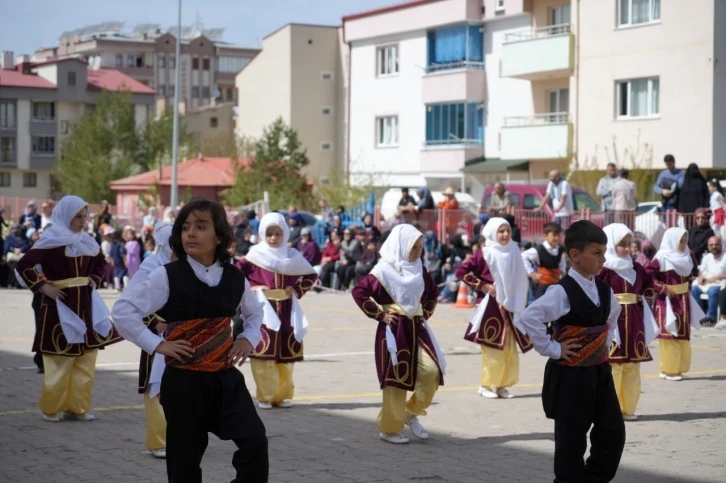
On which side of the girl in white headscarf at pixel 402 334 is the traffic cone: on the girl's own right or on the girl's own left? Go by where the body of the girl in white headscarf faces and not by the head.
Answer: on the girl's own left

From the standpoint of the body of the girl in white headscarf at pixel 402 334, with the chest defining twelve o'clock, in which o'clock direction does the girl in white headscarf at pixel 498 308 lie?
the girl in white headscarf at pixel 498 308 is roughly at 8 o'clock from the girl in white headscarf at pixel 402 334.

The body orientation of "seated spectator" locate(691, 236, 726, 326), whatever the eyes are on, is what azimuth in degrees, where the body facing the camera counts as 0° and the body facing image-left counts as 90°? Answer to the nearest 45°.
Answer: approximately 45°

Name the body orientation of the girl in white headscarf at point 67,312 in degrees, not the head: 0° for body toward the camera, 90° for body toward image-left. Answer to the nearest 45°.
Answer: approximately 315°

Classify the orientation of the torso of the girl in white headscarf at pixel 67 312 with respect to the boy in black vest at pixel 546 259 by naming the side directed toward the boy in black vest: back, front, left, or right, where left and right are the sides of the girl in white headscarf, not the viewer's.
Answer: left

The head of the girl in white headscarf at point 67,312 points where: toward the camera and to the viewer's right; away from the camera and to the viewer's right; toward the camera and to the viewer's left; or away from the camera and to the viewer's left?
toward the camera and to the viewer's right

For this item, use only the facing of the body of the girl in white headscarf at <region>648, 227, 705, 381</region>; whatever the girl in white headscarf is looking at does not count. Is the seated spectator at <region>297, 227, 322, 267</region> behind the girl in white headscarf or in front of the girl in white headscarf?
behind

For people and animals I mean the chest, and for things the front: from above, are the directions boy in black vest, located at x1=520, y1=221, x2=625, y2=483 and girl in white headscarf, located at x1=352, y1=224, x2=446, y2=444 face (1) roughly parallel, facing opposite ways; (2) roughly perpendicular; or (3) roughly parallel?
roughly parallel

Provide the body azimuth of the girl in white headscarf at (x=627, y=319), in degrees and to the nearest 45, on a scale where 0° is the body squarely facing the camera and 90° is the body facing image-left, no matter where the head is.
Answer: approximately 315°

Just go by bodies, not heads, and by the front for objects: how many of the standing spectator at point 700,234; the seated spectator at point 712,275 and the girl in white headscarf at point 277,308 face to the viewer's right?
0

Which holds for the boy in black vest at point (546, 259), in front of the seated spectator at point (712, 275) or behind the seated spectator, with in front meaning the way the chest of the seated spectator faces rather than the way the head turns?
in front

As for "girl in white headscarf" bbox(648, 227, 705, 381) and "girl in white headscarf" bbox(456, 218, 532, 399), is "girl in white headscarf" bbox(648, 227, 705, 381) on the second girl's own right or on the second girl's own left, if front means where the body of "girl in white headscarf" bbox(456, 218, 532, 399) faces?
on the second girl's own left

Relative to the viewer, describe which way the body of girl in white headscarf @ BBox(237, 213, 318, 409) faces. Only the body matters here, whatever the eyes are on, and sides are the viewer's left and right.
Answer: facing the viewer
